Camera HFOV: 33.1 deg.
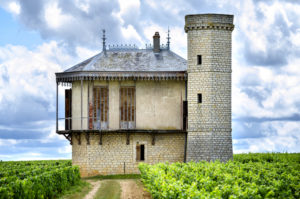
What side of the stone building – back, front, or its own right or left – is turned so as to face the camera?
front
